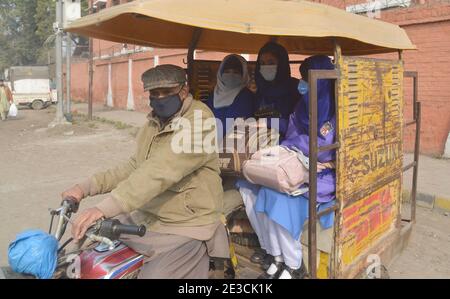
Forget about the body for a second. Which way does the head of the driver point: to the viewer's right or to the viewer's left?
to the viewer's left

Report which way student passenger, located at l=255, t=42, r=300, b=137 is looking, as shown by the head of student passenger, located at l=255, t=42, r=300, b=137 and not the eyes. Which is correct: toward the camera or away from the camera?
toward the camera

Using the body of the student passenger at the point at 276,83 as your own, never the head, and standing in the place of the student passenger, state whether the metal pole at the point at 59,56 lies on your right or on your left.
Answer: on your right

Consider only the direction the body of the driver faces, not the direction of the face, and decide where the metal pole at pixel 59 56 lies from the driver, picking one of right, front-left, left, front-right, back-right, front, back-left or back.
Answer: back-right

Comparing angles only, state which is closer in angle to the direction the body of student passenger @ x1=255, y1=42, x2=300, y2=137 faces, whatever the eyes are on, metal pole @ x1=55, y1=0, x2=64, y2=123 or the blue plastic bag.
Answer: the blue plastic bag

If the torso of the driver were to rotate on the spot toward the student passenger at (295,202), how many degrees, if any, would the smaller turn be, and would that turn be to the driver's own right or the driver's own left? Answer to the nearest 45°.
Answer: approximately 180°

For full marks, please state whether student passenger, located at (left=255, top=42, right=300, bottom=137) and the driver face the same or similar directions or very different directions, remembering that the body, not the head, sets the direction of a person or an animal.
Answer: same or similar directions

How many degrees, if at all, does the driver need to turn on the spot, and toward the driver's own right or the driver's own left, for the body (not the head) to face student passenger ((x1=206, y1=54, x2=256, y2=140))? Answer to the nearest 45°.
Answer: approximately 135° to the driver's own right

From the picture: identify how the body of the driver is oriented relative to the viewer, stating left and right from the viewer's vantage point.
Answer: facing the viewer and to the left of the viewer

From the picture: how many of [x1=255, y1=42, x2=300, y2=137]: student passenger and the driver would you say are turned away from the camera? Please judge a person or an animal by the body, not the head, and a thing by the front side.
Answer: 0
